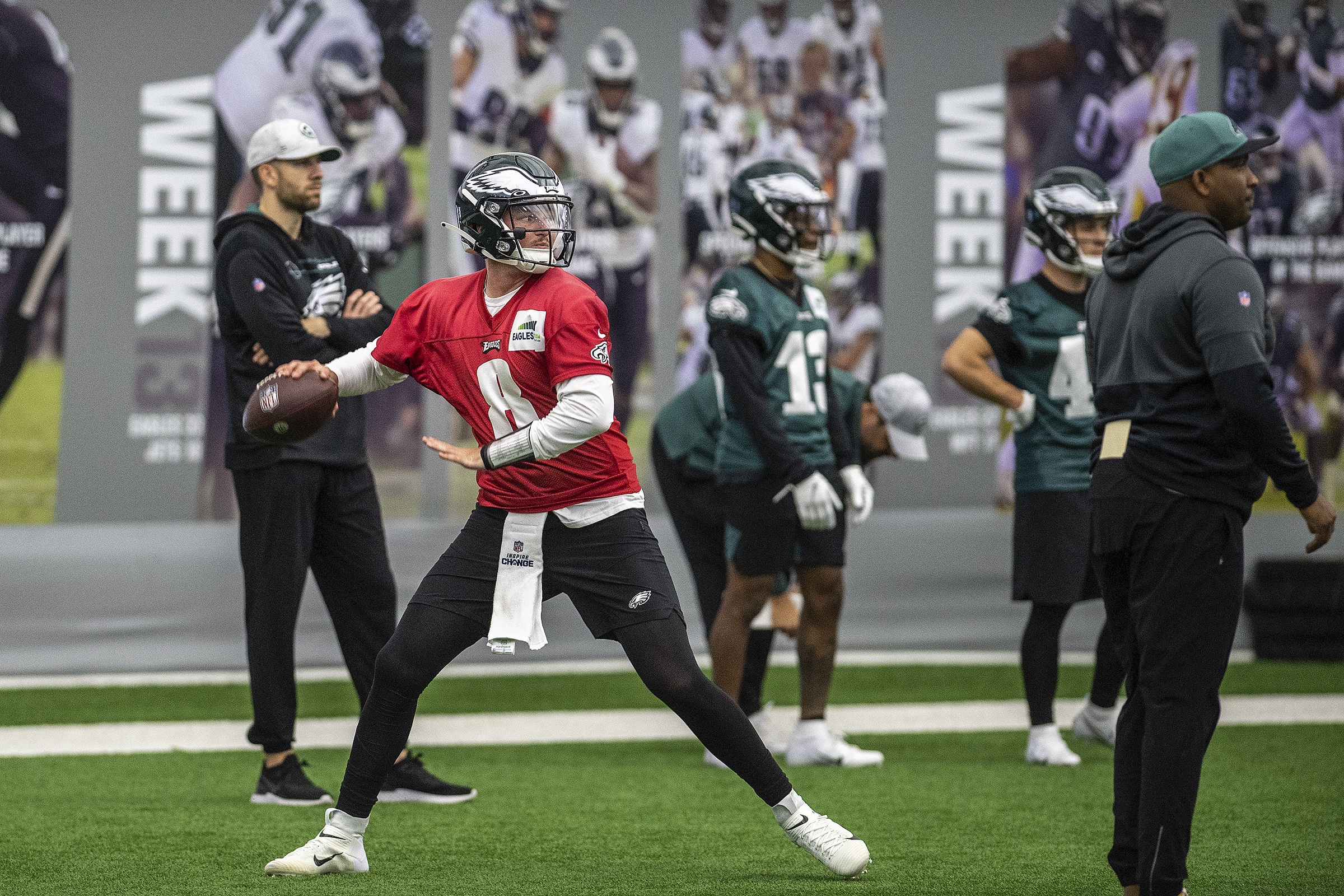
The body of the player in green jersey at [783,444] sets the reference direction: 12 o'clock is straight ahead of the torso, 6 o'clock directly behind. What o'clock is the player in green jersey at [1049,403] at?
the player in green jersey at [1049,403] is roughly at 10 o'clock from the player in green jersey at [783,444].

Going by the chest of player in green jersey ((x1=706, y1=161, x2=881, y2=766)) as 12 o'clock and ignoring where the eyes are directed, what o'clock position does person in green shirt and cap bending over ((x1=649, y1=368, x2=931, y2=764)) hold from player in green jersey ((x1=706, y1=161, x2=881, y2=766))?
person in green shirt and cap bending over ((x1=649, y1=368, x2=931, y2=764)) is roughly at 7 o'clock from player in green jersey ((x1=706, y1=161, x2=881, y2=766)).

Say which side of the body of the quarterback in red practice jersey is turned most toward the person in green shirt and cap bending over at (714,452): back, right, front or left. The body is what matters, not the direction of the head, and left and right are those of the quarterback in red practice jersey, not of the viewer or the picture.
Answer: back

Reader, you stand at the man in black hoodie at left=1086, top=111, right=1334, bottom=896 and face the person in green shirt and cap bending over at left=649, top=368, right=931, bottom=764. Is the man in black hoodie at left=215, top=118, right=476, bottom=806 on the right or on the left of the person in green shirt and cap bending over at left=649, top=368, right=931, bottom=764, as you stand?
left

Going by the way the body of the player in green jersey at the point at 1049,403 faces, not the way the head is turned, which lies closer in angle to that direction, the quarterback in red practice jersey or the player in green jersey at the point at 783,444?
the quarterback in red practice jersey

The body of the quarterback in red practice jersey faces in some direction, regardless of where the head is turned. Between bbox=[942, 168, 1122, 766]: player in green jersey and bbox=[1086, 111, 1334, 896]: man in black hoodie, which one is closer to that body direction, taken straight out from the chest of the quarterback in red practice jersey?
the man in black hoodie

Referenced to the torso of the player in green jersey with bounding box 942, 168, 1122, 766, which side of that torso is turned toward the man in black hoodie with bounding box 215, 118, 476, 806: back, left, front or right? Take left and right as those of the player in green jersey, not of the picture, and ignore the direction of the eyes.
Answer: right

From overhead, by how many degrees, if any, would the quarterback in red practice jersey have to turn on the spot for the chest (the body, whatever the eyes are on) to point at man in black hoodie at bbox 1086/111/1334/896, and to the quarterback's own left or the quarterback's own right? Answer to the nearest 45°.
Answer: approximately 45° to the quarterback's own left
